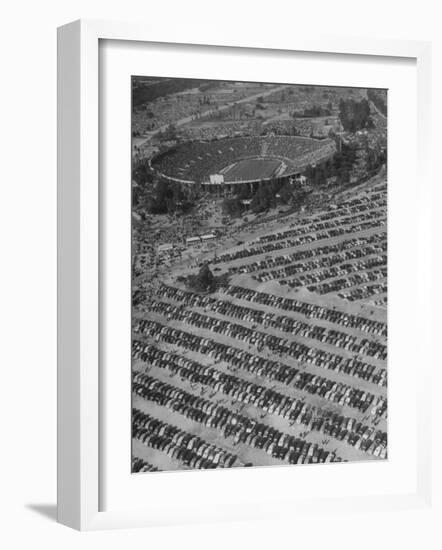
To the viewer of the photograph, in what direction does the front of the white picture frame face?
facing the viewer and to the right of the viewer
